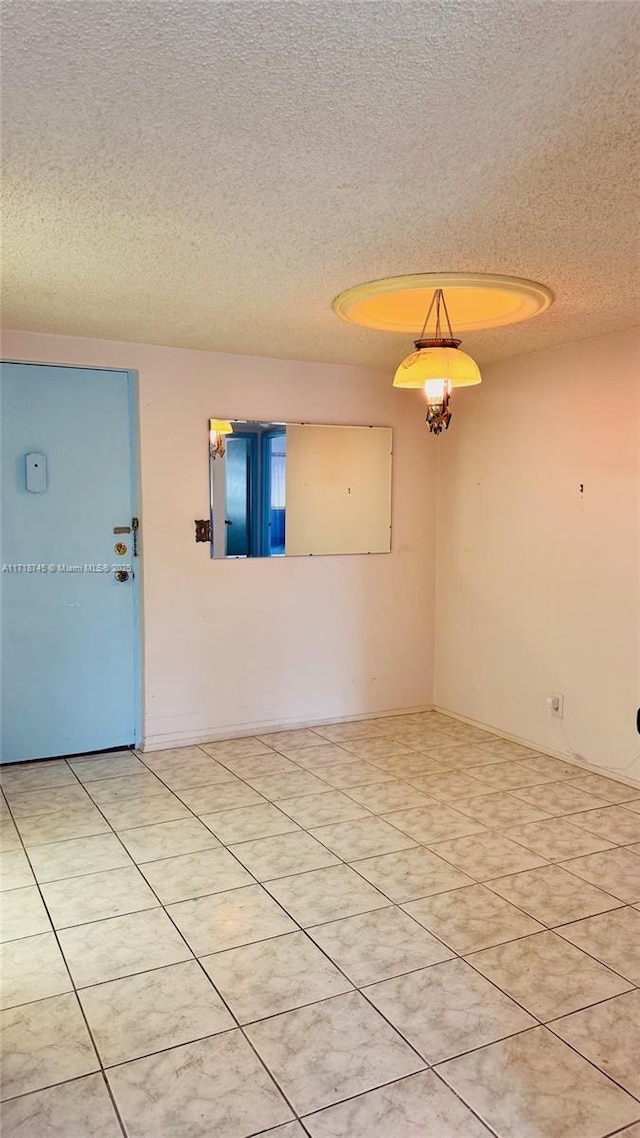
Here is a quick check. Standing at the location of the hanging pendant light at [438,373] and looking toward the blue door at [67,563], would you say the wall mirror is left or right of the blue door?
right

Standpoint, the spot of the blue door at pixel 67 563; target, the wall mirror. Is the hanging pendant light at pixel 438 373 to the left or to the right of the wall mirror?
right

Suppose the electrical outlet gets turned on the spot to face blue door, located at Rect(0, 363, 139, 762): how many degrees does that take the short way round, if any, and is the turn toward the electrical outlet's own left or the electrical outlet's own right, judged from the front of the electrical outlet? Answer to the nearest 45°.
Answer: approximately 45° to the electrical outlet's own right

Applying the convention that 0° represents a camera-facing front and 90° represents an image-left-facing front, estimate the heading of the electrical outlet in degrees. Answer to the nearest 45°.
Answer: approximately 45°
